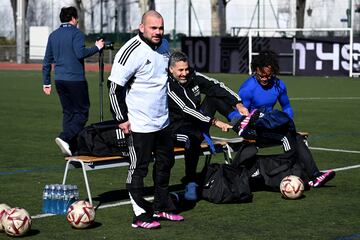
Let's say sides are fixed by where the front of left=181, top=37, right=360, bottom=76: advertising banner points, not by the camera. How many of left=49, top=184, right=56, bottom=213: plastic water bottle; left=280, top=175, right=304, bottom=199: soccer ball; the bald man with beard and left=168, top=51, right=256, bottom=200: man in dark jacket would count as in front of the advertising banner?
4

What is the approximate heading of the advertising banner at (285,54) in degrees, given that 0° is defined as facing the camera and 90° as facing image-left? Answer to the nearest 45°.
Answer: approximately 0°

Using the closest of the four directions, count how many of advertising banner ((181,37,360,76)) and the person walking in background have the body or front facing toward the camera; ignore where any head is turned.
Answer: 1

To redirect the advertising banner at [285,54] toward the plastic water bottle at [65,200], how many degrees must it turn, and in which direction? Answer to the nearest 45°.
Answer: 0° — it already faces it

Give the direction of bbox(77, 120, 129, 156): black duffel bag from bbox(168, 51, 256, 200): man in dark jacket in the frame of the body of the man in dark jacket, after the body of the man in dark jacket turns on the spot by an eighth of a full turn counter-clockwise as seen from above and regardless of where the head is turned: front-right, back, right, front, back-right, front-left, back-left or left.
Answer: back-right

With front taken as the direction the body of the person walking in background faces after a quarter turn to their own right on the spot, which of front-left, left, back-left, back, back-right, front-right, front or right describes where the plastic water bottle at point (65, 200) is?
front-right

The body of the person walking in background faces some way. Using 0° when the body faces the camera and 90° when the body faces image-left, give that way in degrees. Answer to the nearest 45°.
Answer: approximately 225°

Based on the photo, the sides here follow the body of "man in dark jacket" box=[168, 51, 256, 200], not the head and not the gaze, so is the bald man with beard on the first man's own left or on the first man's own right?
on the first man's own right

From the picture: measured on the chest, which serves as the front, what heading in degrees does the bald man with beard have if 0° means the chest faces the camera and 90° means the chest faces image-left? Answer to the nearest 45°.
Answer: approximately 315°
